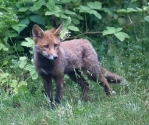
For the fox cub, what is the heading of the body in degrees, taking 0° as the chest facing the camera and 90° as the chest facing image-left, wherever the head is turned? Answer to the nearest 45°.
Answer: approximately 45°
